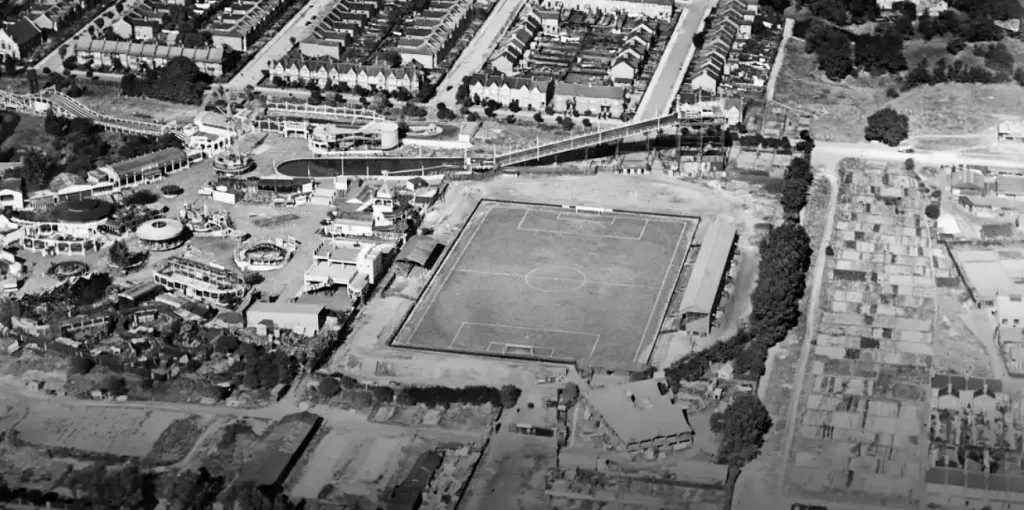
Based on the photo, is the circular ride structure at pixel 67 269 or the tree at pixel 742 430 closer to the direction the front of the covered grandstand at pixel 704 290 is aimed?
the circular ride structure

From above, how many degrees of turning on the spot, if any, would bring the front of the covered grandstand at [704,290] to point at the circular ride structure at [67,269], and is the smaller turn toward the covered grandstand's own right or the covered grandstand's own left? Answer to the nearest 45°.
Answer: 0° — it already faces it

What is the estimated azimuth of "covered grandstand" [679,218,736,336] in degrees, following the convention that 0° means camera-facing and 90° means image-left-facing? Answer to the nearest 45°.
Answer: approximately 90°

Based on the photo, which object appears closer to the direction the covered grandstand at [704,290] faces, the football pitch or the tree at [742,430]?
the football pitch

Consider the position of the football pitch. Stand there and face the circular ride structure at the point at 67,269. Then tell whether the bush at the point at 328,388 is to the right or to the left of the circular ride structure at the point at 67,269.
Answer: left

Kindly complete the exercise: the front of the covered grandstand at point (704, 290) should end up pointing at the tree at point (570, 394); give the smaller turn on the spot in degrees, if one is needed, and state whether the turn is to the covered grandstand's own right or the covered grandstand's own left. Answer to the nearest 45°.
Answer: approximately 45° to the covered grandstand's own left

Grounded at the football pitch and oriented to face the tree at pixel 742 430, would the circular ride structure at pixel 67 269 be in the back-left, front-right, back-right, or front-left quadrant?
back-right

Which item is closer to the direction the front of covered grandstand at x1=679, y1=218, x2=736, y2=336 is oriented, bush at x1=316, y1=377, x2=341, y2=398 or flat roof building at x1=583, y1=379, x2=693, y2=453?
the bush

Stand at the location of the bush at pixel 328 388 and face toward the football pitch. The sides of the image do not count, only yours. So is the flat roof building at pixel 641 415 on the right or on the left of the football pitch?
right
